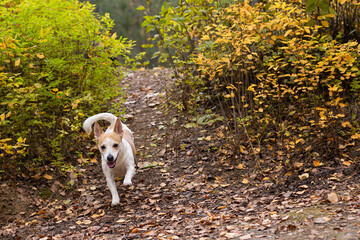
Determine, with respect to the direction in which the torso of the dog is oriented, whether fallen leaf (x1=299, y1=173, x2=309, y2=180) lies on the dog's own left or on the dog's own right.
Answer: on the dog's own left

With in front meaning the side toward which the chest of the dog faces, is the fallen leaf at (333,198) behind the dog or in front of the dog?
in front

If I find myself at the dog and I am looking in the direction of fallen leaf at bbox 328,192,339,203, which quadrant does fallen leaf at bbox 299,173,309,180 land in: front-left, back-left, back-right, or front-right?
front-left

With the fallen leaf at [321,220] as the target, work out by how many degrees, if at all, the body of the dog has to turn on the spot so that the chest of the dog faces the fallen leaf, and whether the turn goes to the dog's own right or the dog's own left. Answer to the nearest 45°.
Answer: approximately 45° to the dog's own left

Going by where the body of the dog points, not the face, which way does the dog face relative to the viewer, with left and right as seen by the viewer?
facing the viewer

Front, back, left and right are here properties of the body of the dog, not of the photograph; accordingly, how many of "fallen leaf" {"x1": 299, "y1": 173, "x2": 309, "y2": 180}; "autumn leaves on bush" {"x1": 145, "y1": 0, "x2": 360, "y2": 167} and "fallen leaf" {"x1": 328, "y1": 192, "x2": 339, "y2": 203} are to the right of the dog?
0
